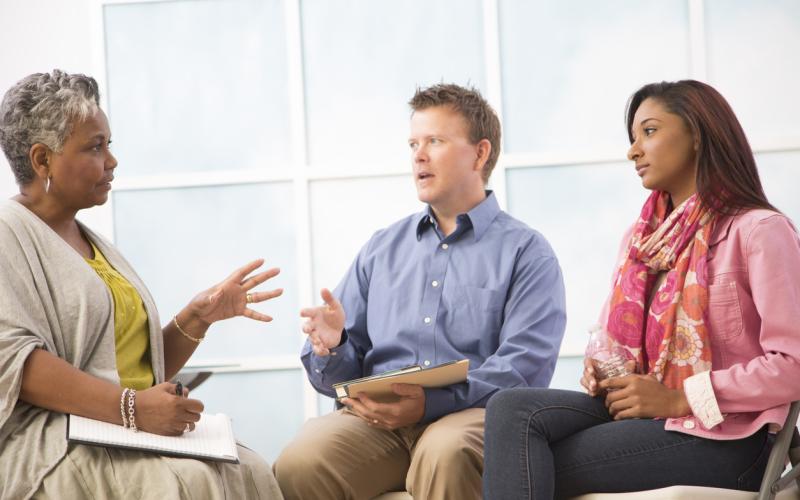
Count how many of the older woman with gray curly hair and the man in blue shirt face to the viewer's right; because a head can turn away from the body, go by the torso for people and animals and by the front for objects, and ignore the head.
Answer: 1

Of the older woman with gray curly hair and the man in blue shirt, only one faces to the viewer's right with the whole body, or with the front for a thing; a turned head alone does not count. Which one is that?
the older woman with gray curly hair

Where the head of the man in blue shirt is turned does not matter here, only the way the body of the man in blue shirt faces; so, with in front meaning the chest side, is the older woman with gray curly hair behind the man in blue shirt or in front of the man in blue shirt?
in front

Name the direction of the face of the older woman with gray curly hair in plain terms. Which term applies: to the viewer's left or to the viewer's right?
to the viewer's right

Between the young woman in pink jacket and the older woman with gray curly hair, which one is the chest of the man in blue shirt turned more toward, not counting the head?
the older woman with gray curly hair

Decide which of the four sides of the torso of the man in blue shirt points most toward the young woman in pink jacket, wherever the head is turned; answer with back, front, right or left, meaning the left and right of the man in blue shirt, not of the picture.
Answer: left

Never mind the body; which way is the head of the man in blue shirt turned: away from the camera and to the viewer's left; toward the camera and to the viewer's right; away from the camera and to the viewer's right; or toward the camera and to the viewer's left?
toward the camera and to the viewer's left

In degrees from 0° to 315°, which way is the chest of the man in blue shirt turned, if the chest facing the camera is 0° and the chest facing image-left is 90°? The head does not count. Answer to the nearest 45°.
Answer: approximately 45°

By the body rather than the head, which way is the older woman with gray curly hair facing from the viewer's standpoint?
to the viewer's right

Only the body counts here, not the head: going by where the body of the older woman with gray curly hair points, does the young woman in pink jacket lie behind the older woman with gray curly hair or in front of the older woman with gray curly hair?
in front

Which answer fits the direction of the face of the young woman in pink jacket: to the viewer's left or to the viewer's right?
to the viewer's left
